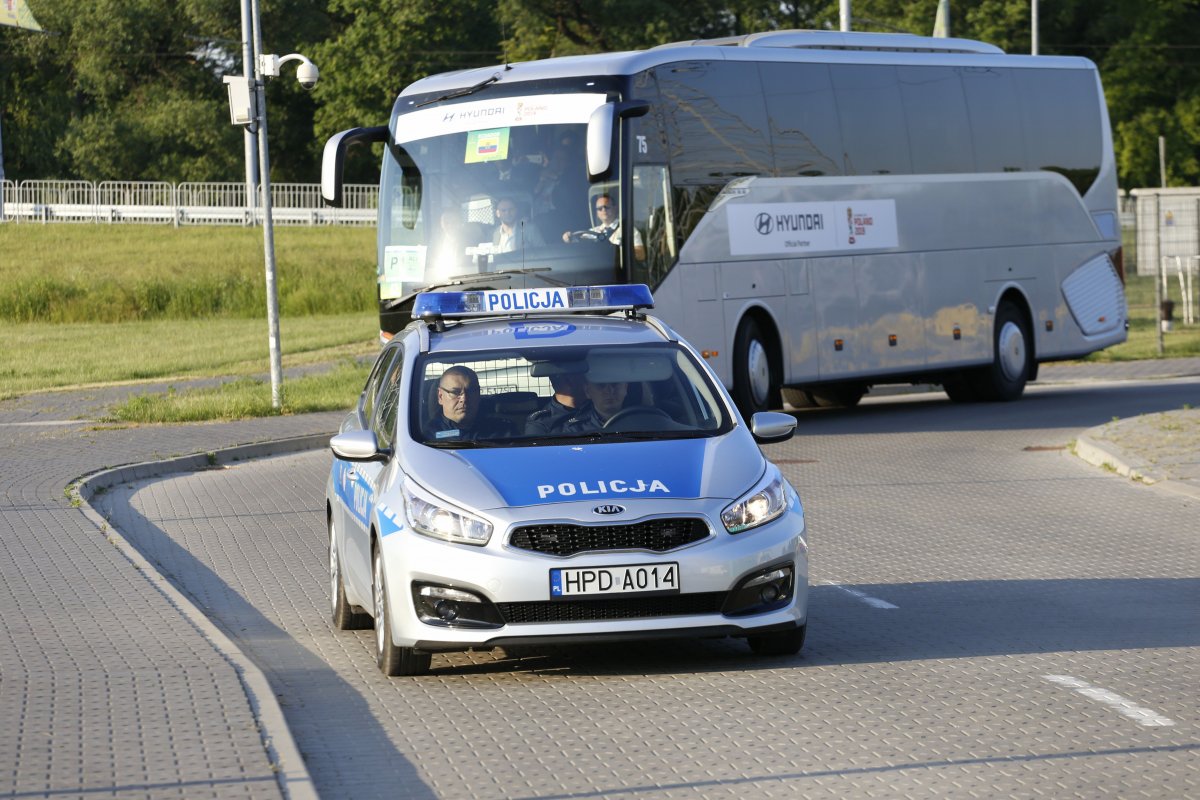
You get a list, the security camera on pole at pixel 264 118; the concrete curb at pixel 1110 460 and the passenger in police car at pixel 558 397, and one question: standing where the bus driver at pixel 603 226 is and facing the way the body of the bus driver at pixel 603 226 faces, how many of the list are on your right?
1

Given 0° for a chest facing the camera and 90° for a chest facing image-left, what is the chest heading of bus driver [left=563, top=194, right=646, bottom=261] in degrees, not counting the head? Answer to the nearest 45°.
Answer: approximately 45°

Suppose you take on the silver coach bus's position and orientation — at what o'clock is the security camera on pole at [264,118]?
The security camera on pole is roughly at 2 o'clock from the silver coach bus.

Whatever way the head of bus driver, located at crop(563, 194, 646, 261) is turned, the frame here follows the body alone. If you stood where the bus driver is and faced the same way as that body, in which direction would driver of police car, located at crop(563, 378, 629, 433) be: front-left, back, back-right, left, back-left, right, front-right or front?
front-left

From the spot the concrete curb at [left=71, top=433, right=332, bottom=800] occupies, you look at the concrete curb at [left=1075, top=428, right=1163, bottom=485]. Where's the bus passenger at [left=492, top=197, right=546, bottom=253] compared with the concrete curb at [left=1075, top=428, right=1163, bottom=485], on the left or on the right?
left

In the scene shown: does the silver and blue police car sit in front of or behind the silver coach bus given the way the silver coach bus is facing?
in front

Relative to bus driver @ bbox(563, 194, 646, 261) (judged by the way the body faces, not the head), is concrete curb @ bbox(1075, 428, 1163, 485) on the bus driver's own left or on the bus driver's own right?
on the bus driver's own left

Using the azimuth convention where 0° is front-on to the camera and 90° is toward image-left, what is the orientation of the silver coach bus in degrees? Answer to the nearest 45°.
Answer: approximately 45°
